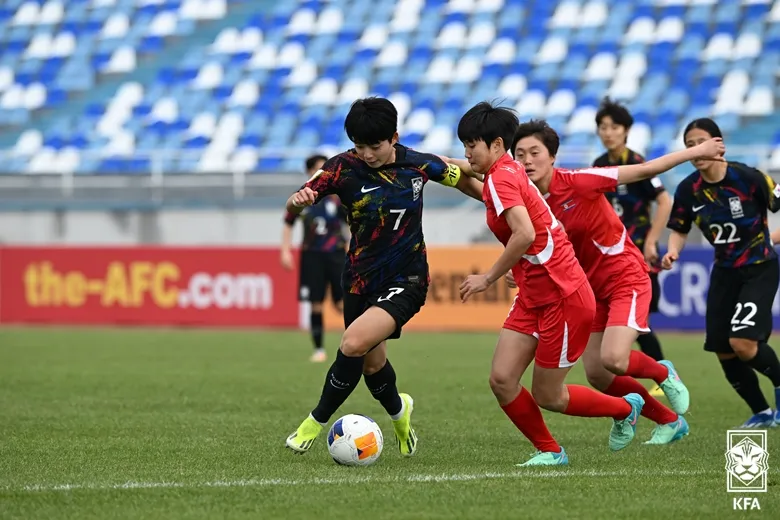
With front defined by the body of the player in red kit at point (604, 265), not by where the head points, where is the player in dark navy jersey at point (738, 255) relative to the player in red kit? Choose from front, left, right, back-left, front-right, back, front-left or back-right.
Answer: back

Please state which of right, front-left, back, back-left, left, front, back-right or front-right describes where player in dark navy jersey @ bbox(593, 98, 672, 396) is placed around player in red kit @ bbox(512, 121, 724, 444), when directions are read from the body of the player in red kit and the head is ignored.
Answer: back-right

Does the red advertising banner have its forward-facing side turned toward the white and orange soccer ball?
yes

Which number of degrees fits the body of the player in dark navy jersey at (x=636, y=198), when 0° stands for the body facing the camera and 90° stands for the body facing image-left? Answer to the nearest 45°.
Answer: approximately 45°

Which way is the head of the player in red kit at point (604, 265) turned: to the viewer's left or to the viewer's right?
to the viewer's left

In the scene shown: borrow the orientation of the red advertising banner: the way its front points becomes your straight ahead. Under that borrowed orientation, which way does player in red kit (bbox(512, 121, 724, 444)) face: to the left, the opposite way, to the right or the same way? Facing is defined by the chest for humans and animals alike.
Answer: to the right

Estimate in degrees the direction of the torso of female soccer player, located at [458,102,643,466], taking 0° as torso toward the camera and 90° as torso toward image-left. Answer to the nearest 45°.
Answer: approximately 90°
